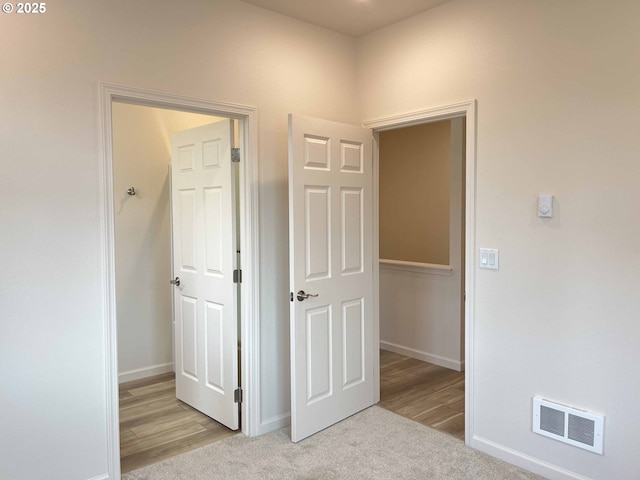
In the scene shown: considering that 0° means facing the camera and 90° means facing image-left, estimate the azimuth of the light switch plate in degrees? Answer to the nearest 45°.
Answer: approximately 45°

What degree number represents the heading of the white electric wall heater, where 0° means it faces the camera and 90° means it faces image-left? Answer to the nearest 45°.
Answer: approximately 45°

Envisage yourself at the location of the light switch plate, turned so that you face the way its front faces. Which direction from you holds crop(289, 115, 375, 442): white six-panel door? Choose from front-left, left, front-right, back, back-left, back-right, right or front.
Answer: front-right
